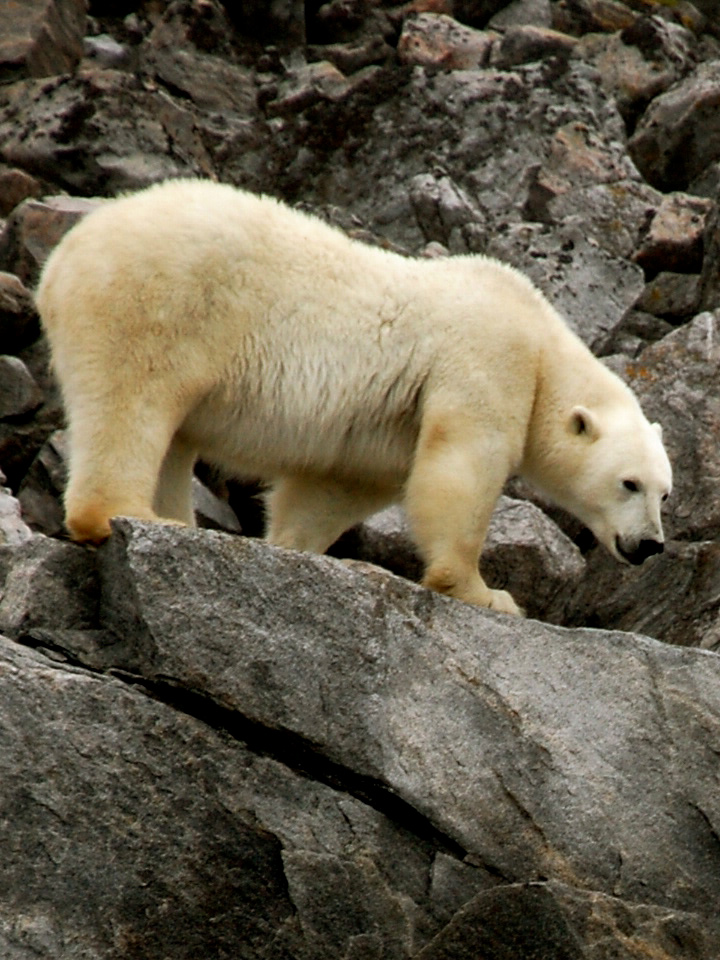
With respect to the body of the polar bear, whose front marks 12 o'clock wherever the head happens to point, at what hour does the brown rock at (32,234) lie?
The brown rock is roughly at 8 o'clock from the polar bear.

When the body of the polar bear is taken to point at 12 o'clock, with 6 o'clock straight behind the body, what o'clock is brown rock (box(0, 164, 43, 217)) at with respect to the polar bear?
The brown rock is roughly at 8 o'clock from the polar bear.

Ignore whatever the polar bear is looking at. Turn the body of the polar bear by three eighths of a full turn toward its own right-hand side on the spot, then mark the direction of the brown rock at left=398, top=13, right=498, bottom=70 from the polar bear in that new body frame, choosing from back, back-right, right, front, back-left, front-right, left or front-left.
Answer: back-right

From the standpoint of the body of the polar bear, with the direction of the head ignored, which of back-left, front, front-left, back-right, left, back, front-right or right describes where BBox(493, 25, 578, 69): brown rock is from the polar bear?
left

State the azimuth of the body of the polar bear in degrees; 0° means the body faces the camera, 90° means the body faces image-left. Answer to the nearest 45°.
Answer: approximately 270°

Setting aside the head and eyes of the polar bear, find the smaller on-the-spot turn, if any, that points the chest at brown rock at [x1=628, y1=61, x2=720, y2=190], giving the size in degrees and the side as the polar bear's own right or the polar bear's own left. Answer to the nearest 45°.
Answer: approximately 90° to the polar bear's own left

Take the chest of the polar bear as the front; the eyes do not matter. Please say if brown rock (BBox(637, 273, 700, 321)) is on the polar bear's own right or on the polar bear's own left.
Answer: on the polar bear's own left

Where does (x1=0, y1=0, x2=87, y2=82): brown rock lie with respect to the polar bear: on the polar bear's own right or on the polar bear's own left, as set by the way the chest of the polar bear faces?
on the polar bear's own left

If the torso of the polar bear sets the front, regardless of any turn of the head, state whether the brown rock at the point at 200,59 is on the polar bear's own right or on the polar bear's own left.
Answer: on the polar bear's own left

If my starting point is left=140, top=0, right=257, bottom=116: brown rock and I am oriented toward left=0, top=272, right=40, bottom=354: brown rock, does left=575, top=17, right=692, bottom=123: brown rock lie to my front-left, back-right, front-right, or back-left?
back-left
